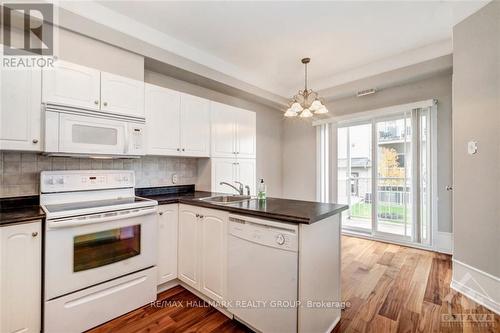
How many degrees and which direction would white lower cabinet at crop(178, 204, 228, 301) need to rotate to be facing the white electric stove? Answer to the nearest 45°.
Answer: approximately 45° to its right

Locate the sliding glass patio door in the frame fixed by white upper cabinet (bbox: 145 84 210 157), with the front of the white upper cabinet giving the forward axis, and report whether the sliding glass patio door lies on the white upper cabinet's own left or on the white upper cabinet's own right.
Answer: on the white upper cabinet's own left

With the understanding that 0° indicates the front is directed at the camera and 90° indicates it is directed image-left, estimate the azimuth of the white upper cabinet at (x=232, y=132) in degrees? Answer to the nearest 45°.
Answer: approximately 315°

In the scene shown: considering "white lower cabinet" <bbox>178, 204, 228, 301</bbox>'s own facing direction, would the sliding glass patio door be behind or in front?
behind
